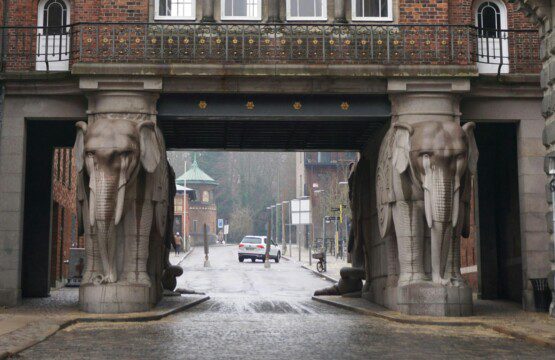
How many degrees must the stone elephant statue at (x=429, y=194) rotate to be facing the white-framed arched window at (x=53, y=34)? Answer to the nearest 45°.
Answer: approximately 90° to its right

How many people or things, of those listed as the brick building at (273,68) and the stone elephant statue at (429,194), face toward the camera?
2

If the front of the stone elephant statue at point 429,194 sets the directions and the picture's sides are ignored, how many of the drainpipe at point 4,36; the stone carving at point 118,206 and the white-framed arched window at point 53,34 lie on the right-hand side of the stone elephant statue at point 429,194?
3

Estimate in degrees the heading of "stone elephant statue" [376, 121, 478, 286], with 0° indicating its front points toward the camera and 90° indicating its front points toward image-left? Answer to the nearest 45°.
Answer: approximately 0°

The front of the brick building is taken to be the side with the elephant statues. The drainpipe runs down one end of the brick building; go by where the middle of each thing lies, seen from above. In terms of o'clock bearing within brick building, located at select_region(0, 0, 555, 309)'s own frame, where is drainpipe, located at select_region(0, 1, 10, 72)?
The drainpipe is roughly at 3 o'clock from the brick building.
